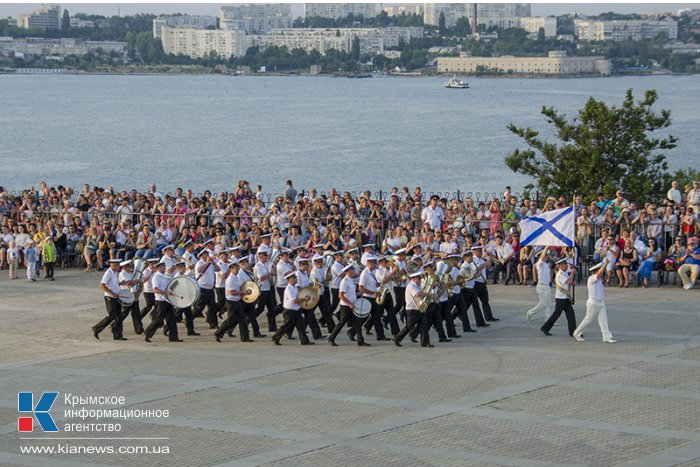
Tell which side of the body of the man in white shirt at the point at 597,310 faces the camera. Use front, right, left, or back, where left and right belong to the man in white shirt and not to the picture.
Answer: right

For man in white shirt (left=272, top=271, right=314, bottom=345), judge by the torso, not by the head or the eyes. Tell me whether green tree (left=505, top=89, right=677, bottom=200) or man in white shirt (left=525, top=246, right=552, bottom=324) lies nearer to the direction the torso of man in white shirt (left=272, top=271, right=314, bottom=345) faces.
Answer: the man in white shirt

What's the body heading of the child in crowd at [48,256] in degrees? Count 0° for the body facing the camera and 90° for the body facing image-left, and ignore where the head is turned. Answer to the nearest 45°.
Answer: approximately 0°

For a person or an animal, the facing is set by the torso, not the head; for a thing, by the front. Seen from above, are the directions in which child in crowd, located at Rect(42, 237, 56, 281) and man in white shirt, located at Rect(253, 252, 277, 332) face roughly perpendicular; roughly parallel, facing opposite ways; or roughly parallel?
roughly perpendicular

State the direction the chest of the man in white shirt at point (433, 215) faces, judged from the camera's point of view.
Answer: toward the camera
